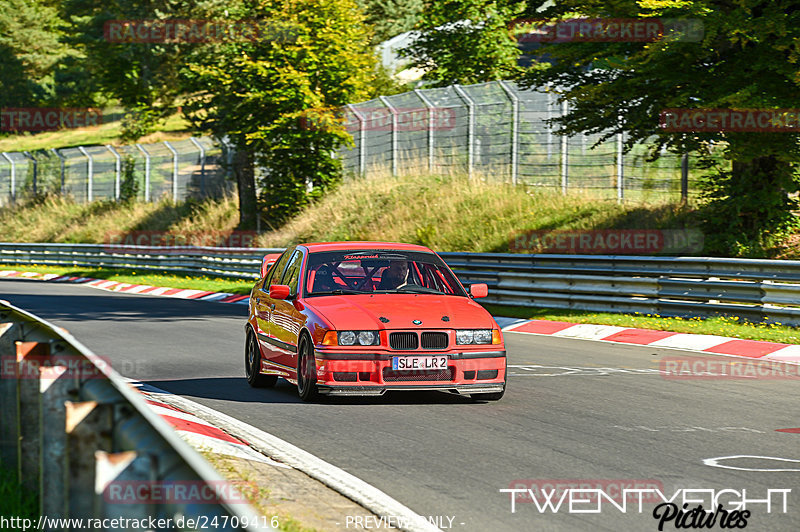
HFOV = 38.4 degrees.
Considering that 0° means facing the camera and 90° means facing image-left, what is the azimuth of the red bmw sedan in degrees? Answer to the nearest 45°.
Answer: approximately 0°

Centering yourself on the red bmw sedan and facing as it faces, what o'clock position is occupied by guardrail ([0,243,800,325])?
The guardrail is roughly at 7 o'clock from the red bmw sedan.

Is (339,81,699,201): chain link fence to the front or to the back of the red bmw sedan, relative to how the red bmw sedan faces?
to the back

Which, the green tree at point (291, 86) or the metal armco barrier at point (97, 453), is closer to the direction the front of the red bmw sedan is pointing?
the metal armco barrier

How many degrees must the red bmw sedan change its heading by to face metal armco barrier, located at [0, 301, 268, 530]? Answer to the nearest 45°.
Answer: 0° — it already faces it

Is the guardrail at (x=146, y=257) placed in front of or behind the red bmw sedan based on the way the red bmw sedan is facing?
behind

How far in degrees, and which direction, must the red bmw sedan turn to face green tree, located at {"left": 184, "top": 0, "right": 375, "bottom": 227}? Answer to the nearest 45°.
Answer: approximately 180°

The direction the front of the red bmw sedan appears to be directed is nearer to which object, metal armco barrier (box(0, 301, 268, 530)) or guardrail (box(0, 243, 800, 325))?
the metal armco barrier
